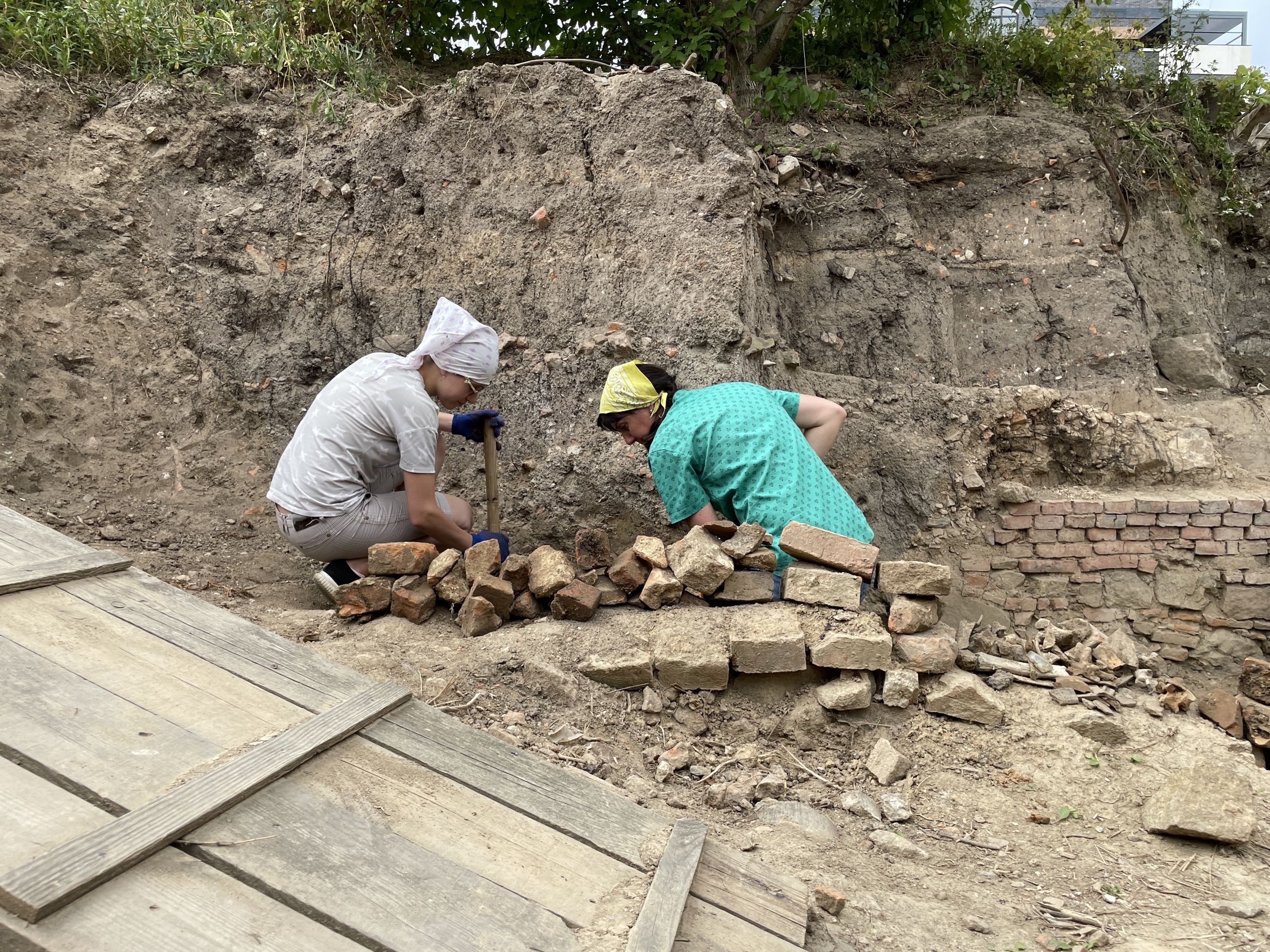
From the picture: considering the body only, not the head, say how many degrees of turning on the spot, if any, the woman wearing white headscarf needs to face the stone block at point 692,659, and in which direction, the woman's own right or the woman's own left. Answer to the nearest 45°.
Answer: approximately 45° to the woman's own right

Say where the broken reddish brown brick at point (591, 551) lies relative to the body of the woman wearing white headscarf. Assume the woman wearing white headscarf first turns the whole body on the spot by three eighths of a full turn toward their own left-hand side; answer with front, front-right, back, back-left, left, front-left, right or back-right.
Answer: back

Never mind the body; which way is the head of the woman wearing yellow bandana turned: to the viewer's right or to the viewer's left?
to the viewer's left

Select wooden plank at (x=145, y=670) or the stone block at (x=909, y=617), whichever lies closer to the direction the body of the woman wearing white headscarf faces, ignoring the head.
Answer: the stone block

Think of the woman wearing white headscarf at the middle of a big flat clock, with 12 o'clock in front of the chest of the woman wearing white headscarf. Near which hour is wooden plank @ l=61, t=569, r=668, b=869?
The wooden plank is roughly at 3 o'clock from the woman wearing white headscarf.

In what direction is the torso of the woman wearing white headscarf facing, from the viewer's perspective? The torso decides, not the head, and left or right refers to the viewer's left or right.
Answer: facing to the right of the viewer

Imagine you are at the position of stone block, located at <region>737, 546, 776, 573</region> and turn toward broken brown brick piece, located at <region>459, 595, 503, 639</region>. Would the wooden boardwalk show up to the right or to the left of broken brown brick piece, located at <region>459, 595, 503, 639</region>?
left

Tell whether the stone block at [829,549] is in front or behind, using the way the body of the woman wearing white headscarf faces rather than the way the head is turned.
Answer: in front

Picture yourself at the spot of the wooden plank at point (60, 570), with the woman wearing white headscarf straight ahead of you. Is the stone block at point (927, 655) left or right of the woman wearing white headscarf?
right

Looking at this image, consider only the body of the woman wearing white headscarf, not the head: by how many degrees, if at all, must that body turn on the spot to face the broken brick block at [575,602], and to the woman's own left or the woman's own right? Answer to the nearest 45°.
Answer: approximately 45° to the woman's own right

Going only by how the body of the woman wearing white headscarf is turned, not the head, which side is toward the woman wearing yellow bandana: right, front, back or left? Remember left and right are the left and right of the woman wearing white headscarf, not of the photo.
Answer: front

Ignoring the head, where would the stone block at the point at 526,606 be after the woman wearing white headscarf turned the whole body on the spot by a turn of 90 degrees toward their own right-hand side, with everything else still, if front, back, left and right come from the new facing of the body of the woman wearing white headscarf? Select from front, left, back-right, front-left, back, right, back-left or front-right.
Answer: front-left

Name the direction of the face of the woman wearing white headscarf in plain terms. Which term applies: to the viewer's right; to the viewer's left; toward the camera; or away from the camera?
to the viewer's right

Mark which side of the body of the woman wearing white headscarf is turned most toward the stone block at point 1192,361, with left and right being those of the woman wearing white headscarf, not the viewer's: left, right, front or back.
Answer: front
